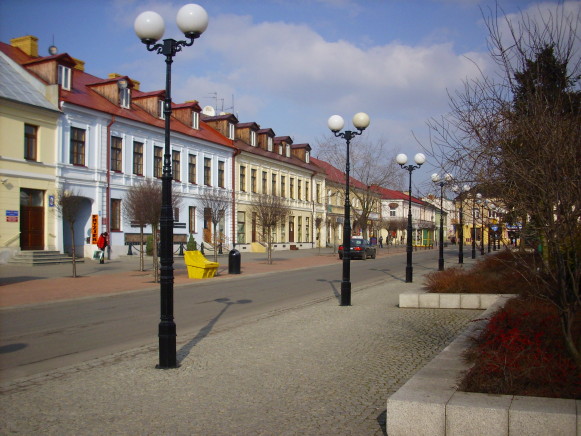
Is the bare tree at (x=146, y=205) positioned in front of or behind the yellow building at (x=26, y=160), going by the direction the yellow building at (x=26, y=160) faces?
in front

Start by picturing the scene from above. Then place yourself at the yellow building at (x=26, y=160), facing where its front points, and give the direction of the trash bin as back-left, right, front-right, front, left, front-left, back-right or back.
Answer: front

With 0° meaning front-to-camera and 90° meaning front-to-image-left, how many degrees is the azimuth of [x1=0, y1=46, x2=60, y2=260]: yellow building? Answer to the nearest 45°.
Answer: approximately 315°

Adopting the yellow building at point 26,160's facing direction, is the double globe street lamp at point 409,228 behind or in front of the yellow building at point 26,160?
in front

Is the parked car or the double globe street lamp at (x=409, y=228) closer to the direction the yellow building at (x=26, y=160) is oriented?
the double globe street lamp

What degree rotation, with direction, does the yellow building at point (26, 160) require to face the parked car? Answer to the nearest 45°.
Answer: approximately 45° to its left

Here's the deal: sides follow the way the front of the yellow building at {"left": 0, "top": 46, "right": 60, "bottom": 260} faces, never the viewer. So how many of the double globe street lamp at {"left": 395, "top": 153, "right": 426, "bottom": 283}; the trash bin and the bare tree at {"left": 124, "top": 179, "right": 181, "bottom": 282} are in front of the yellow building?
3

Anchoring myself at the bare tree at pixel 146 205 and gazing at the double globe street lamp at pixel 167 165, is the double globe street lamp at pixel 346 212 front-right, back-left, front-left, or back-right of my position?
front-left
